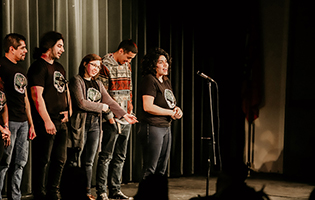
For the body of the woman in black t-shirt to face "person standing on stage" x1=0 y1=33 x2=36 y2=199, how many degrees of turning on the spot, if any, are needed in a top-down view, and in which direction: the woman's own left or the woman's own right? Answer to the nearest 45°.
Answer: approximately 135° to the woman's own right

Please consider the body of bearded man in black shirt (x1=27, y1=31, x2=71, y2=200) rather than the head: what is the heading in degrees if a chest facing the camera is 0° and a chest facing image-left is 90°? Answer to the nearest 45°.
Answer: approximately 315°

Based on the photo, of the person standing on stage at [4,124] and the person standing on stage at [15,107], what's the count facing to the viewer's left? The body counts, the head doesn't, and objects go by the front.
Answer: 0

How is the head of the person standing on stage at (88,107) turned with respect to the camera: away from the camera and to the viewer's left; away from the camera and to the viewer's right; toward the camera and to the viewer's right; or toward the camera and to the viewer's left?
toward the camera and to the viewer's right

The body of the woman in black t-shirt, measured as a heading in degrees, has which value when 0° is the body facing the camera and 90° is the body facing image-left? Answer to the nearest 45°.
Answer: approximately 315°

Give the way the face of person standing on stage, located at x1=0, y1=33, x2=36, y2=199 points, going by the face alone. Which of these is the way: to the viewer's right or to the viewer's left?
to the viewer's right

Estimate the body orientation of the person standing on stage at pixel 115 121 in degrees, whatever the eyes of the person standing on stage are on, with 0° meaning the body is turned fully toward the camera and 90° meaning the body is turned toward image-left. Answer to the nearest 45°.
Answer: approximately 315°

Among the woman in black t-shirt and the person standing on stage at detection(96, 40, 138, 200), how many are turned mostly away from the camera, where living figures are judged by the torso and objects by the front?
0

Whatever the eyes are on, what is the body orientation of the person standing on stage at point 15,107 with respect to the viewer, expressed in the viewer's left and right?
facing the viewer and to the right of the viewer

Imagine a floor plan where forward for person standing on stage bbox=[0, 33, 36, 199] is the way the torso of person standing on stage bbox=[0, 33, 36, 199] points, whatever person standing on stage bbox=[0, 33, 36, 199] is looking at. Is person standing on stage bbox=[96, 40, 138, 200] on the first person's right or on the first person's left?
on the first person's left

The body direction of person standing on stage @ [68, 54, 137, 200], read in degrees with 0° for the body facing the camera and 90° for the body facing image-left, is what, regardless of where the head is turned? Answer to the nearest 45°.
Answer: approximately 315°
